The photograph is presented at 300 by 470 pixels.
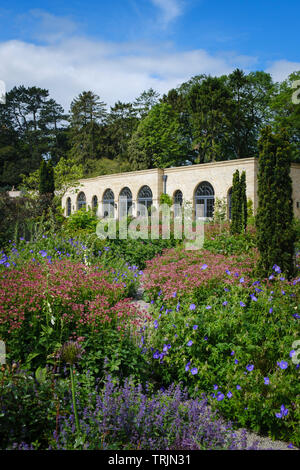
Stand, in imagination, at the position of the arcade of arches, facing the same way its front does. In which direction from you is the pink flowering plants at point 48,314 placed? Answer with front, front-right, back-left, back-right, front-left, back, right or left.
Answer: front-left

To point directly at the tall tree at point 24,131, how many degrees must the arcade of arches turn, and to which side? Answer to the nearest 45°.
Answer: approximately 90° to its right

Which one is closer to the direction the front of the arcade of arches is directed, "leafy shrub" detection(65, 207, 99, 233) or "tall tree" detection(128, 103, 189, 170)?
the leafy shrub

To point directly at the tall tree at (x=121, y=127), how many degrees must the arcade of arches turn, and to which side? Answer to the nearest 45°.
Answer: approximately 135° to its right

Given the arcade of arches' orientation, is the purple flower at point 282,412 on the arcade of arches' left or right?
on its left

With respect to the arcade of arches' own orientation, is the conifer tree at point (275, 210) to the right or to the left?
on its left

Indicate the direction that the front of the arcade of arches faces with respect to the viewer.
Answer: facing the viewer and to the left of the viewer

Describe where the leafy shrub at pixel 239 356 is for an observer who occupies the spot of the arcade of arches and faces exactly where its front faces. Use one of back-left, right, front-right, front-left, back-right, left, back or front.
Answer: front-left
